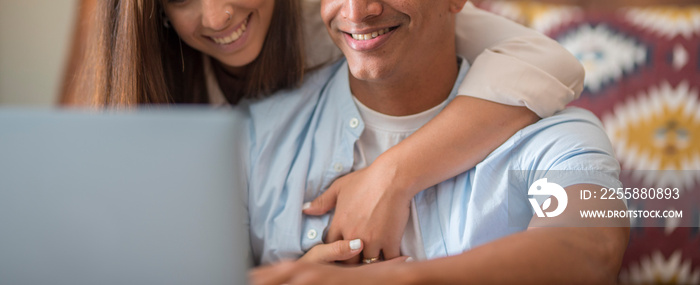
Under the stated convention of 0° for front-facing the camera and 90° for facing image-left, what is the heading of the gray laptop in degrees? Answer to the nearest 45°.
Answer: approximately 180°
